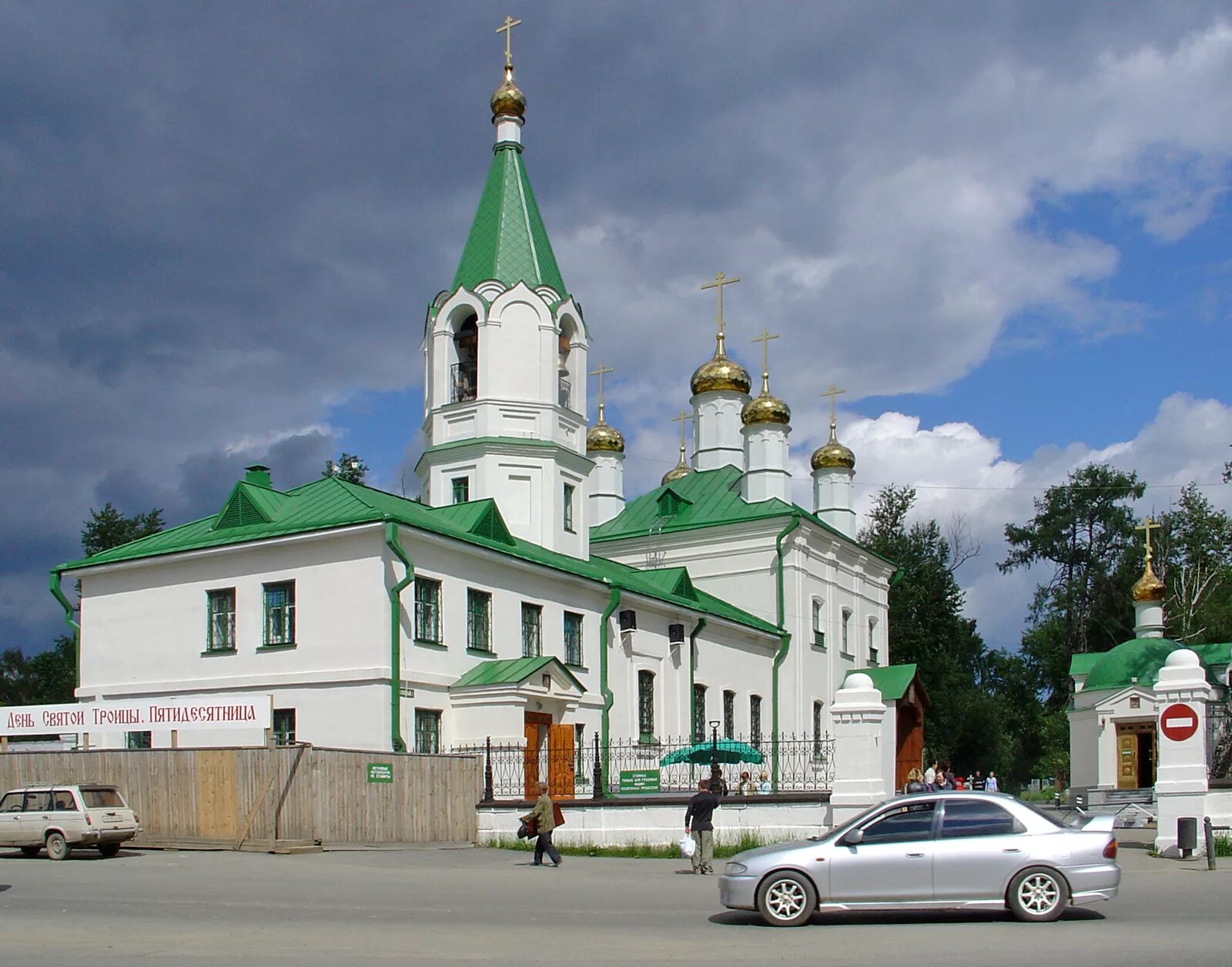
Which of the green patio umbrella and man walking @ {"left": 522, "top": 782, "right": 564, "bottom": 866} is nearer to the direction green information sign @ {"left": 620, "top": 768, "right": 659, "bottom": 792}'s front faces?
the man walking

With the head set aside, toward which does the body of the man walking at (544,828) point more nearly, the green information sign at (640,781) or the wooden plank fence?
the wooden plank fence

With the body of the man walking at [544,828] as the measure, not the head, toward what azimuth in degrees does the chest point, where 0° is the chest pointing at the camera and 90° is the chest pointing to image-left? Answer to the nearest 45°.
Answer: approximately 90°

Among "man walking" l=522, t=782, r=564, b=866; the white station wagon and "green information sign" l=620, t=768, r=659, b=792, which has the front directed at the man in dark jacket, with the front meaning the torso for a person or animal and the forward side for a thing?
the green information sign

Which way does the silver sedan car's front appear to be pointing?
to the viewer's left

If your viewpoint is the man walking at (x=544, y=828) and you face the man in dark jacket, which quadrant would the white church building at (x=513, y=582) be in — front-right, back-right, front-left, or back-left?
back-left

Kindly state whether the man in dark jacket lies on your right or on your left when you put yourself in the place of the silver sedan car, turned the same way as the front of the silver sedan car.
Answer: on your right

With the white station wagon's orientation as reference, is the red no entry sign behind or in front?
behind
